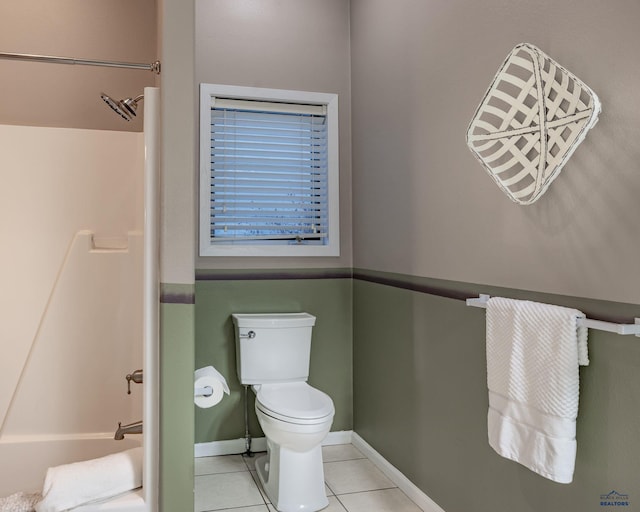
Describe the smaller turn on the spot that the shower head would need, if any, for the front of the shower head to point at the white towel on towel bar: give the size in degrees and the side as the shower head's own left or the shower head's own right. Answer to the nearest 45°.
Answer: approximately 135° to the shower head's own left

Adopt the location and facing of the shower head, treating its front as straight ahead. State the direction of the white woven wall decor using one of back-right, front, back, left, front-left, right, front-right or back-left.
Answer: back-left

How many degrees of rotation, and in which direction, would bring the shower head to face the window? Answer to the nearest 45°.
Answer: approximately 135° to its right

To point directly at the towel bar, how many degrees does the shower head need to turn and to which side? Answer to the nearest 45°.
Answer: approximately 135° to its left

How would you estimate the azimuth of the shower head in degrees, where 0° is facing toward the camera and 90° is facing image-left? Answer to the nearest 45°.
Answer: approximately 90°
